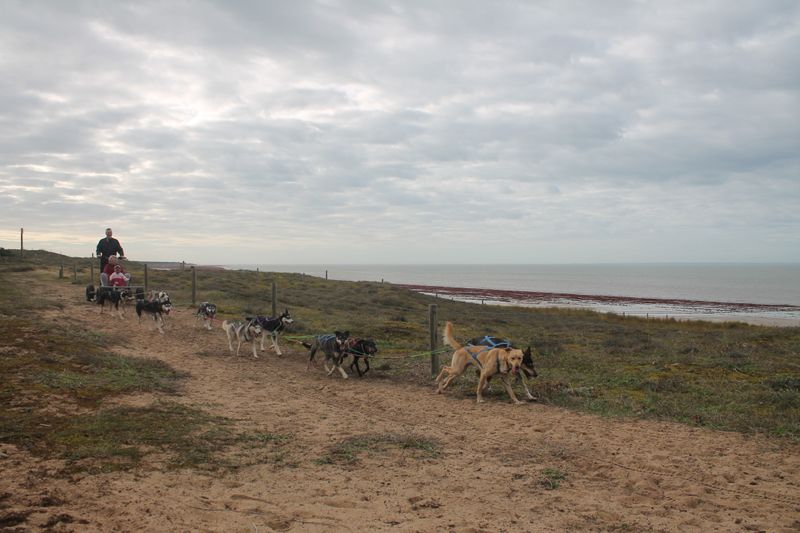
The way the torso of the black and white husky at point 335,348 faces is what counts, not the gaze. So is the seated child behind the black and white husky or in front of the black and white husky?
behind

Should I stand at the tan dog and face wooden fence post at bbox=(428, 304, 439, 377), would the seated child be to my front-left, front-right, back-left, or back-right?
front-left

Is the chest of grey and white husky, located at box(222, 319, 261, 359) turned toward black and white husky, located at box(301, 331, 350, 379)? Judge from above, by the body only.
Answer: yes

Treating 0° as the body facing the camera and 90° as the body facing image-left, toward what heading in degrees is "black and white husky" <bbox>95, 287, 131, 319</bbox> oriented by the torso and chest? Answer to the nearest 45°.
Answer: approximately 315°

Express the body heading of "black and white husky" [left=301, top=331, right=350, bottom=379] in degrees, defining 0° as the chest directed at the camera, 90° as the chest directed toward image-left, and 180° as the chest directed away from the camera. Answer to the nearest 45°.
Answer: approximately 315°

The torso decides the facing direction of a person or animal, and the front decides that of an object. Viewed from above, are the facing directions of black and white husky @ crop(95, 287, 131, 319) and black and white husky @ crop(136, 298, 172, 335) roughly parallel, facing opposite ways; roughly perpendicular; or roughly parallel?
roughly parallel

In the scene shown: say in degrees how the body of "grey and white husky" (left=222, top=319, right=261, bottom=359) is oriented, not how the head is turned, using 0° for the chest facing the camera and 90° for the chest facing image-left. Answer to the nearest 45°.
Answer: approximately 315°

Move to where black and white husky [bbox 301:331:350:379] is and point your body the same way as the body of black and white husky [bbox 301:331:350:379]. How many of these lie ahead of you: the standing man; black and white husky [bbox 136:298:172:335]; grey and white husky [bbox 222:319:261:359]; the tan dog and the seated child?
1

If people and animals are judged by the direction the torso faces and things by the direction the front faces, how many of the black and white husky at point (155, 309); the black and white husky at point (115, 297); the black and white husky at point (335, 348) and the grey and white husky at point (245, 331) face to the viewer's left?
0

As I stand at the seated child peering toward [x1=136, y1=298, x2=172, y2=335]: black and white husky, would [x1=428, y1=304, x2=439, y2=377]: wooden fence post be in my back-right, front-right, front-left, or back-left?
front-left

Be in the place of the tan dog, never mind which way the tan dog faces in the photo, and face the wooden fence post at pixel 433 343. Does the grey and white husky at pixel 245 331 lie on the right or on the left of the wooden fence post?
left

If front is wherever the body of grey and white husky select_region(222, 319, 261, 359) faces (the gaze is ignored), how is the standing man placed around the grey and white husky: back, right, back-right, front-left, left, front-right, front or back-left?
back

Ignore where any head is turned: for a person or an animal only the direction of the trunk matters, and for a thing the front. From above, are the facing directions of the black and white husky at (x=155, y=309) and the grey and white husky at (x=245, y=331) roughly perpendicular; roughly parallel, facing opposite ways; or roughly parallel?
roughly parallel

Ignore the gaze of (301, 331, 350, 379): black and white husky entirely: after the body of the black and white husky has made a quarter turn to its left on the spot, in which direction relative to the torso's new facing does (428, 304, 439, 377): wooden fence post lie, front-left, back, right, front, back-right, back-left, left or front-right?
front-right

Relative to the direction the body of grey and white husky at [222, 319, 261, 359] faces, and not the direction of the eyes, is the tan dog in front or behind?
in front

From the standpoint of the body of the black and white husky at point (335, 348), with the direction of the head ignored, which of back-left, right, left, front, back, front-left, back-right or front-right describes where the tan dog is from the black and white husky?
front
